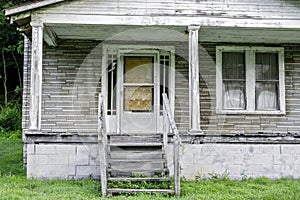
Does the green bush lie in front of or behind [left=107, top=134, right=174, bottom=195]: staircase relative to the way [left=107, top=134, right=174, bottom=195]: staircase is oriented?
behind

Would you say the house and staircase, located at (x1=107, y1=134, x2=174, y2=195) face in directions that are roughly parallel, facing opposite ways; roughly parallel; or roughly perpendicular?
roughly parallel

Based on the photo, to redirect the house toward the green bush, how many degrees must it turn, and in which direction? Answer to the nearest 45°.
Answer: approximately 135° to its right

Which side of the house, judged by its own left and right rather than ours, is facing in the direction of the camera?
front

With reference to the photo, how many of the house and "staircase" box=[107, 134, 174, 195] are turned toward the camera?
2

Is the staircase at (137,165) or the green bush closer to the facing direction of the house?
the staircase

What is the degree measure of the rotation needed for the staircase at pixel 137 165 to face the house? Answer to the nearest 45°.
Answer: approximately 180°
